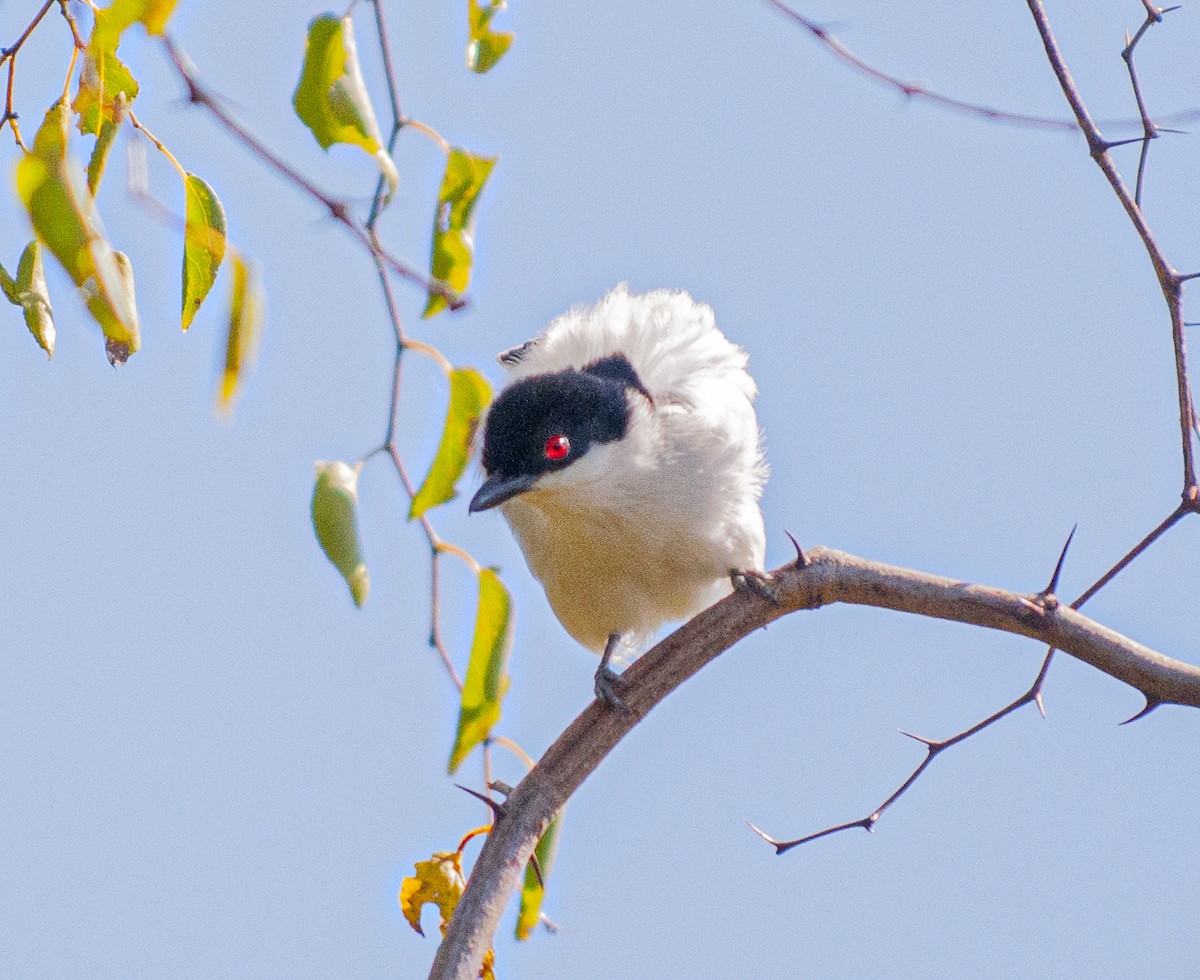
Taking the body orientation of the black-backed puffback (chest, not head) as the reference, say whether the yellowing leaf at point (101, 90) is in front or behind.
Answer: in front

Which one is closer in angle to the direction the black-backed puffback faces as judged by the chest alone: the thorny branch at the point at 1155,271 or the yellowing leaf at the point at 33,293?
the yellowing leaf

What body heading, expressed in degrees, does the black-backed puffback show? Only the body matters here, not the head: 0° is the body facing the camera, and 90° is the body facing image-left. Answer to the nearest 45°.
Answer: approximately 45°

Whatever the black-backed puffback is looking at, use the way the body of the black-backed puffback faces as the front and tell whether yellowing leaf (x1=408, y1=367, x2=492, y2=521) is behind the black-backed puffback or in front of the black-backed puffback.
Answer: in front
